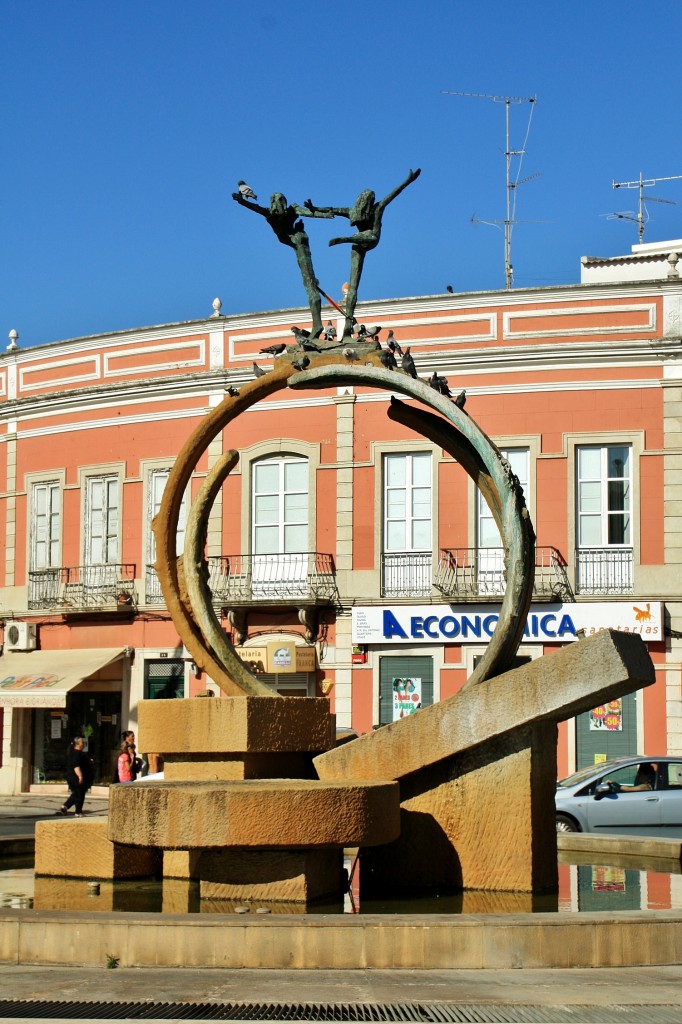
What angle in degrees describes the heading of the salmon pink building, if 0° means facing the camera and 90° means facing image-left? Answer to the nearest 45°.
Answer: approximately 0°

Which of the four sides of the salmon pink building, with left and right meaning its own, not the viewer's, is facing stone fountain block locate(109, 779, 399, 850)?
front

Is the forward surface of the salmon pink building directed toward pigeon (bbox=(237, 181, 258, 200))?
yes

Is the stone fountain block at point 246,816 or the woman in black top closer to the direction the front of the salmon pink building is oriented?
the stone fountain block

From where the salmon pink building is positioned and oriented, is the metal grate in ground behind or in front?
in front

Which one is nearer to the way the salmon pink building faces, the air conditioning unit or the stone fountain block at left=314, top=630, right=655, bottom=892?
the stone fountain block

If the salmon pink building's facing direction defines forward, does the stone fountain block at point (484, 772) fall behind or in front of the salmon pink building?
in front

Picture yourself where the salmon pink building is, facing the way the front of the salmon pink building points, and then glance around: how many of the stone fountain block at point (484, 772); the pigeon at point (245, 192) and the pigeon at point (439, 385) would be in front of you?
3

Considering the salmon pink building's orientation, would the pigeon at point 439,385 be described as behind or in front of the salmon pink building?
in front

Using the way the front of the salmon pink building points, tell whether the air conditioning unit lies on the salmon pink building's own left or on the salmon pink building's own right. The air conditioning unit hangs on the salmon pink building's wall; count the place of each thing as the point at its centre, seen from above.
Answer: on the salmon pink building's own right
